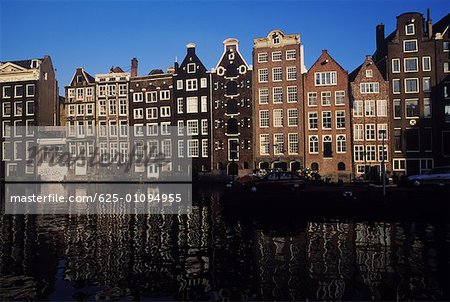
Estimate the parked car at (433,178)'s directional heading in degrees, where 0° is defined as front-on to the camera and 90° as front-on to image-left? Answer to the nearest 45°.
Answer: approximately 90°
